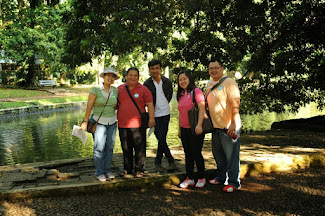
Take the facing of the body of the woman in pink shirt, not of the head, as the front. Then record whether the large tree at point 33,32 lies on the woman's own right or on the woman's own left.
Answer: on the woman's own right

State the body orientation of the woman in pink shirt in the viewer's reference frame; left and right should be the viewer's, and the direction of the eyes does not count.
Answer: facing the viewer and to the left of the viewer

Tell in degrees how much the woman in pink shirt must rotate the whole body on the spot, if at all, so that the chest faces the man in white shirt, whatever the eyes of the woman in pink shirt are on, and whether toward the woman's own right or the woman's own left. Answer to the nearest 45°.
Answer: approximately 90° to the woman's own right

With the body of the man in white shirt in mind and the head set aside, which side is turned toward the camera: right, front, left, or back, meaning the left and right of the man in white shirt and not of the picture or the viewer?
front

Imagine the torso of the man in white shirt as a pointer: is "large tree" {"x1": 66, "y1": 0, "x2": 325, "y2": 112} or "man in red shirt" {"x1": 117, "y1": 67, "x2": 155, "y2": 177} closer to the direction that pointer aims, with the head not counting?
the man in red shirt

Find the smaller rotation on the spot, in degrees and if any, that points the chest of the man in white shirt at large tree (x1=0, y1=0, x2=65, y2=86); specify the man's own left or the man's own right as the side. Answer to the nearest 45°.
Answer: approximately 135° to the man's own right

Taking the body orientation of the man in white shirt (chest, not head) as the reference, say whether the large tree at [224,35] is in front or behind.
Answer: behind

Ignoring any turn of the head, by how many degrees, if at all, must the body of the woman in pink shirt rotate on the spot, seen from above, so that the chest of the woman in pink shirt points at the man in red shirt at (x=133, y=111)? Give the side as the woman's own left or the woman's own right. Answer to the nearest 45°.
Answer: approximately 45° to the woman's own right

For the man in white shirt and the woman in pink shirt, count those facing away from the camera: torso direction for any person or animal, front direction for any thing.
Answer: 0

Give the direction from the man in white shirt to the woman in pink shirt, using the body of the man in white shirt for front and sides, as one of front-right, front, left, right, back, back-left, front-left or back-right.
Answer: front-left
